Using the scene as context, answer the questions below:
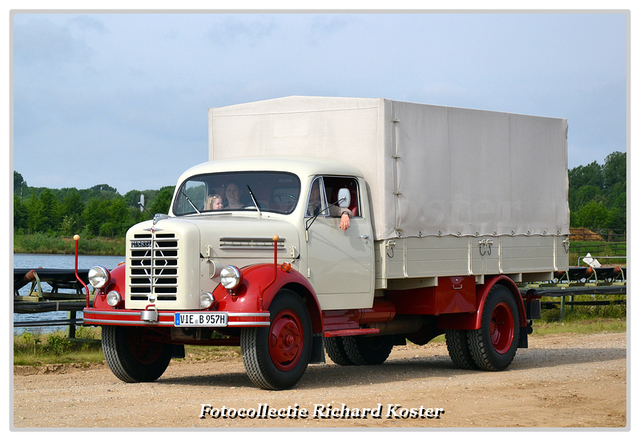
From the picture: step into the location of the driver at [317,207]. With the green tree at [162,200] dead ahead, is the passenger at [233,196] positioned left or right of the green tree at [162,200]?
left

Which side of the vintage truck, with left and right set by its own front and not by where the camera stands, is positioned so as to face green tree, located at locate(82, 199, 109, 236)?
right

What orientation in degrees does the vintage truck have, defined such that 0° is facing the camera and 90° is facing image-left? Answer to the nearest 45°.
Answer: approximately 45°
